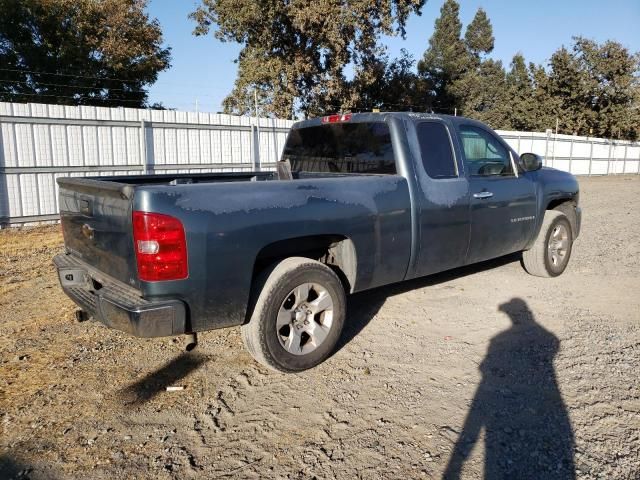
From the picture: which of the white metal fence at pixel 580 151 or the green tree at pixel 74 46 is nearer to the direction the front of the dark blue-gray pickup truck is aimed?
the white metal fence

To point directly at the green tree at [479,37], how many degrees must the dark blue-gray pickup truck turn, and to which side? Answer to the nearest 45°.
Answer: approximately 45° to its left

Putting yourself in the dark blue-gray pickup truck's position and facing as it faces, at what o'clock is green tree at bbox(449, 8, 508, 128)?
The green tree is roughly at 11 o'clock from the dark blue-gray pickup truck.

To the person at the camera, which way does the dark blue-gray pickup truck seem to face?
facing away from the viewer and to the right of the viewer

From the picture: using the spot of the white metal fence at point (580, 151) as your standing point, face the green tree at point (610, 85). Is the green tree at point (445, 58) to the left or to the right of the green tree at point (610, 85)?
left

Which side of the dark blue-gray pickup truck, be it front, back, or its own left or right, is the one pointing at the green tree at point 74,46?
left

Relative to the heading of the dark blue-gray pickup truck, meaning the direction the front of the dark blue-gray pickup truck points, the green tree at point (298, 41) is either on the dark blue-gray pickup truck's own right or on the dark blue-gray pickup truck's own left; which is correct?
on the dark blue-gray pickup truck's own left
